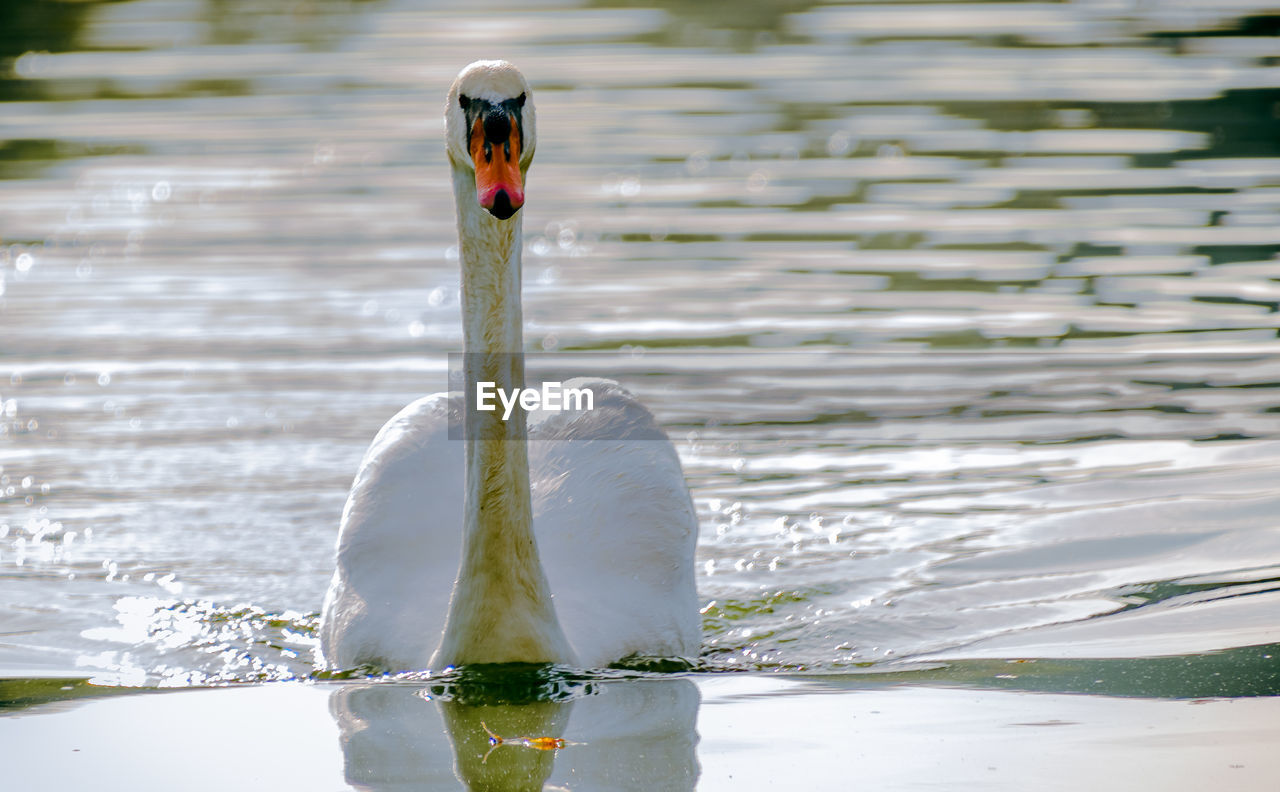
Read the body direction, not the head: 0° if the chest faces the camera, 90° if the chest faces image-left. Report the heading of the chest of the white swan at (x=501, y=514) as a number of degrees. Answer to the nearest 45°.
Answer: approximately 0°
